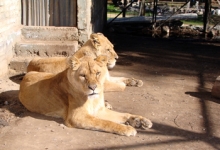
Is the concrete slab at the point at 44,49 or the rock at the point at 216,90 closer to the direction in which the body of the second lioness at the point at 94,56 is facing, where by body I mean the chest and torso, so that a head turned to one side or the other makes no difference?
the rock

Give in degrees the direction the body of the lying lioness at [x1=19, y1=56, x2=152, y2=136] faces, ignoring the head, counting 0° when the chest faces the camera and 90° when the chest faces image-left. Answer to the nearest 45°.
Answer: approximately 315°

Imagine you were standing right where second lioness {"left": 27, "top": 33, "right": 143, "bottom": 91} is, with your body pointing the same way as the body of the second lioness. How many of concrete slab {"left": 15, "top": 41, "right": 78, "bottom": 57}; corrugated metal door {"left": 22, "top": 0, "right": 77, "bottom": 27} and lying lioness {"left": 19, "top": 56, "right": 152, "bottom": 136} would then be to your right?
1

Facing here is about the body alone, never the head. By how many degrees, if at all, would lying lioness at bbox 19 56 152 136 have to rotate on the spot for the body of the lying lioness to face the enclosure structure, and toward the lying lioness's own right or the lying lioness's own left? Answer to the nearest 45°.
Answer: approximately 135° to the lying lioness's own left

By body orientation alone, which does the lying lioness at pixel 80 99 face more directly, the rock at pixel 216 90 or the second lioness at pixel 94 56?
the rock

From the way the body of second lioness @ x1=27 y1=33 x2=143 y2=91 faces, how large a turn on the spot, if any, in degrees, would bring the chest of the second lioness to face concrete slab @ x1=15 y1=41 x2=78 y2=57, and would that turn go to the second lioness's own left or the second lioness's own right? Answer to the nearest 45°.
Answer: approximately 135° to the second lioness's own left

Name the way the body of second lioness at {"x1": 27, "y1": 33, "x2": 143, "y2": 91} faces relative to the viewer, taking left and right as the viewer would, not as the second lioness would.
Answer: facing to the right of the viewer

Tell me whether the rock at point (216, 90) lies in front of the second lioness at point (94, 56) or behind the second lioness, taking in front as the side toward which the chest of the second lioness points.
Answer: in front

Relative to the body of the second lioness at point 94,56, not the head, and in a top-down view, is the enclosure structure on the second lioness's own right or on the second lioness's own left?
on the second lioness's own left

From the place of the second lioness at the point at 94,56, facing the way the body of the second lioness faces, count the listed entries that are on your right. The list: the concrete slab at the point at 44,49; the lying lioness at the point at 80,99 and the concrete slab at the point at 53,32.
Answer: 1

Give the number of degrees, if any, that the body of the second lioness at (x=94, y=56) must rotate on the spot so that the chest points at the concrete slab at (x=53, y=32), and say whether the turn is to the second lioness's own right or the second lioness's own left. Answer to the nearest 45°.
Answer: approximately 135° to the second lioness's own left

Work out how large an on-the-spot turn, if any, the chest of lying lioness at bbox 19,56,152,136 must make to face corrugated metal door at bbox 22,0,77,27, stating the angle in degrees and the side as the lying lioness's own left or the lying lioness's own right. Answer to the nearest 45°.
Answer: approximately 135° to the lying lioness's own left

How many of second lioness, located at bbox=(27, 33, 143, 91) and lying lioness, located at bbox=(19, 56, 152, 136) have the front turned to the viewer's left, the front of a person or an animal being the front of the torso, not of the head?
0
